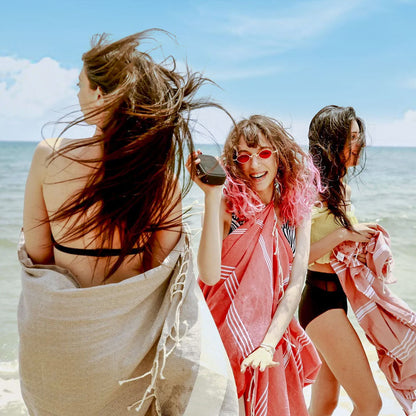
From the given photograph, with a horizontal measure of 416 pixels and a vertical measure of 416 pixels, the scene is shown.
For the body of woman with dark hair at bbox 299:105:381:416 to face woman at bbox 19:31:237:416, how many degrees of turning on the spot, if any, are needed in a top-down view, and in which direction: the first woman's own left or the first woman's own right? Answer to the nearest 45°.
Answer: approximately 90° to the first woman's own right

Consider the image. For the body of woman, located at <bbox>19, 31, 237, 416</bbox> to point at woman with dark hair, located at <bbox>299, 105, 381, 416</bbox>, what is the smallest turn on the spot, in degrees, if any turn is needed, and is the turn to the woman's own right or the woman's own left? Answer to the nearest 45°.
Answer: approximately 45° to the woman's own right

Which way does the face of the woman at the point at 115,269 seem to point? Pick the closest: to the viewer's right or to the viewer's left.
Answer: to the viewer's left

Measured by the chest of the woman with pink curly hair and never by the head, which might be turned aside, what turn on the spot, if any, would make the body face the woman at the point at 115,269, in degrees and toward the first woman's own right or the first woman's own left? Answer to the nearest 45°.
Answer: approximately 45° to the first woman's own right

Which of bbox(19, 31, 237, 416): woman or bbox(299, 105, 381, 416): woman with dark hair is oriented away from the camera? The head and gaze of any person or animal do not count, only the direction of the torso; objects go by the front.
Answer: the woman

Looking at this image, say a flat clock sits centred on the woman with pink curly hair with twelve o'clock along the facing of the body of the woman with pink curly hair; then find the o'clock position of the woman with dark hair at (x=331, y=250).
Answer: The woman with dark hair is roughly at 7 o'clock from the woman with pink curly hair.

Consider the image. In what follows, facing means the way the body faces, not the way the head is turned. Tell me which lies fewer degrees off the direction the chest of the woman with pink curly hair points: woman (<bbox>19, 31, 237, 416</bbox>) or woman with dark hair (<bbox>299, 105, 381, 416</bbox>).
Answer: the woman

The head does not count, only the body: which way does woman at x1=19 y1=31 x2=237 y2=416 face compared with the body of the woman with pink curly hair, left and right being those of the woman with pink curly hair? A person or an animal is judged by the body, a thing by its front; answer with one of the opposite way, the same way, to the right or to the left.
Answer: the opposite way

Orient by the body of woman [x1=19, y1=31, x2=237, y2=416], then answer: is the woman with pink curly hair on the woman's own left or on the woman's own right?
on the woman's own right

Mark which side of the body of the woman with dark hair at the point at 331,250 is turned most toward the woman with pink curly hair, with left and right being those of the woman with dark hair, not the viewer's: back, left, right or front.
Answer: right

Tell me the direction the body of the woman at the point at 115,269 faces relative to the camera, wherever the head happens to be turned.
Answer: away from the camera
